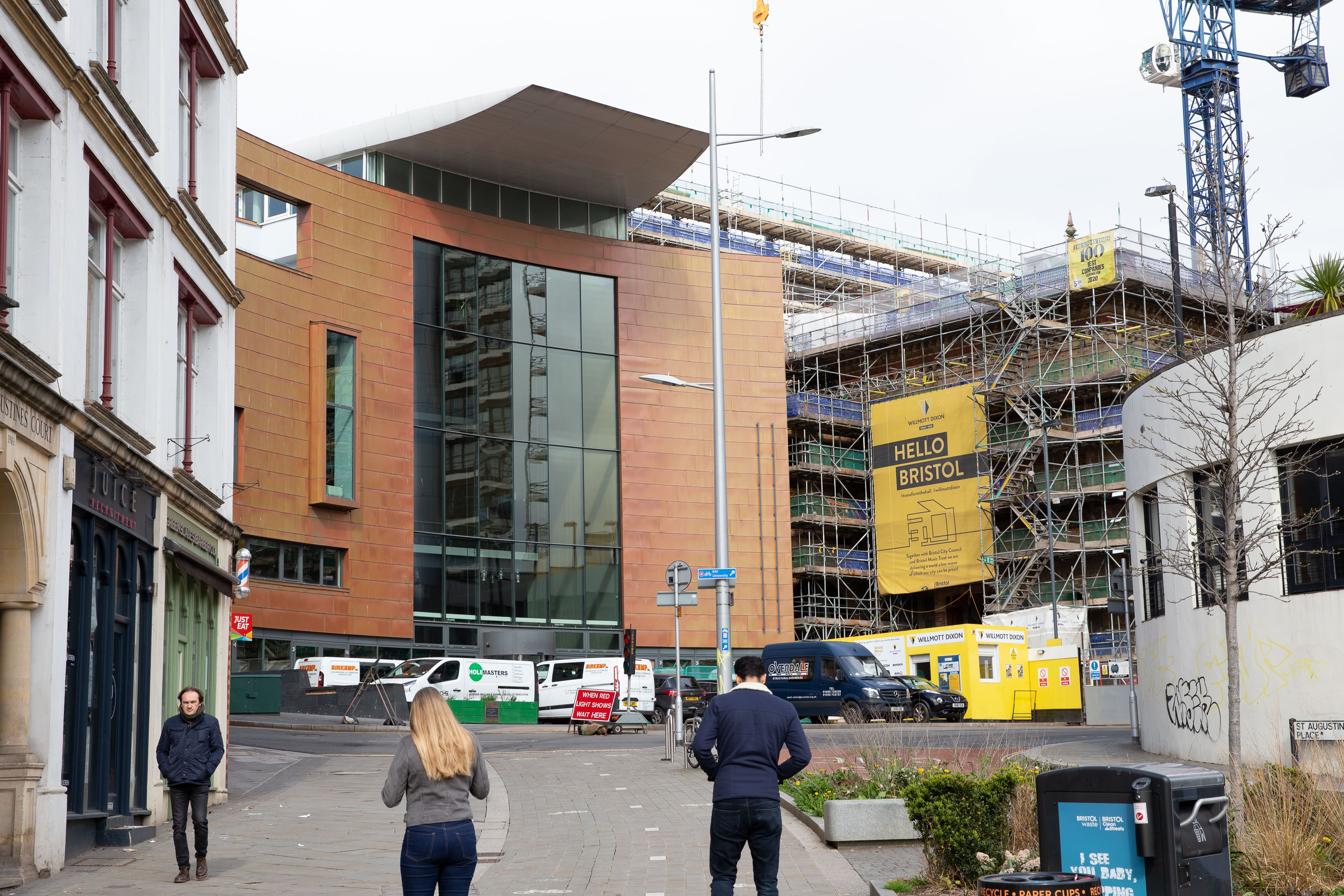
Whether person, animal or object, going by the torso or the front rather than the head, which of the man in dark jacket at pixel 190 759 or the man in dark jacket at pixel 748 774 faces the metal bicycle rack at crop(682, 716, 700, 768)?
the man in dark jacket at pixel 748 774

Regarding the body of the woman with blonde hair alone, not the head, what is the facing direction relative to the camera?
away from the camera

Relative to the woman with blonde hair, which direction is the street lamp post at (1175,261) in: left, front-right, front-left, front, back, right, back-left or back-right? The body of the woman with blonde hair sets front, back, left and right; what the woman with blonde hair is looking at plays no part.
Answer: front-right

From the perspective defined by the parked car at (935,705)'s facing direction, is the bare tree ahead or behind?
ahead

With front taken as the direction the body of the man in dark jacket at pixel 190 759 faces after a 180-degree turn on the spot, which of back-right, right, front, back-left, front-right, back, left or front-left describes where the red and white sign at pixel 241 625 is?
front

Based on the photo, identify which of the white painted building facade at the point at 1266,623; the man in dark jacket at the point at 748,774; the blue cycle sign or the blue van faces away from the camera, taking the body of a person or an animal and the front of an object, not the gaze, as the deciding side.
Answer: the man in dark jacket

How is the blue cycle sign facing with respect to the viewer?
toward the camera

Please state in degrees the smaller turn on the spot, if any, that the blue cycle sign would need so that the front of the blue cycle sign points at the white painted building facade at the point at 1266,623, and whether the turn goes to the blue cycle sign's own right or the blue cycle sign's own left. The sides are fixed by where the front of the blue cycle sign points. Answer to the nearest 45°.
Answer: approximately 45° to the blue cycle sign's own left

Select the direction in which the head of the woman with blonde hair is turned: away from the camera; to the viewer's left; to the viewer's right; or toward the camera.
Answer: away from the camera

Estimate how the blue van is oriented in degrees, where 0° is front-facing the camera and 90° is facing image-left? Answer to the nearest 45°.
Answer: approximately 315°

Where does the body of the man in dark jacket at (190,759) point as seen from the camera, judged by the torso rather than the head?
toward the camera

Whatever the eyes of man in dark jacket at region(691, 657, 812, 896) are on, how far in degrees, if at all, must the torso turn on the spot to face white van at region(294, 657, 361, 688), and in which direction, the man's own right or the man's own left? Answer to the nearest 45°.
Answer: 0° — they already face it

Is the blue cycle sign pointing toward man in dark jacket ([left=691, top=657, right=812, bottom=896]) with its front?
yes

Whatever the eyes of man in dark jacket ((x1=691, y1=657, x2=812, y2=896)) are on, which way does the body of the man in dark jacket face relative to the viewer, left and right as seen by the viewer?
facing away from the viewer
